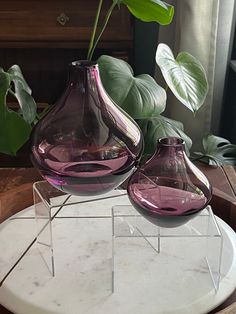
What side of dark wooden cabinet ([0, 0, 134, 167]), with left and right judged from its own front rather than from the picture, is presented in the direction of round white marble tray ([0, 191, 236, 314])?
front

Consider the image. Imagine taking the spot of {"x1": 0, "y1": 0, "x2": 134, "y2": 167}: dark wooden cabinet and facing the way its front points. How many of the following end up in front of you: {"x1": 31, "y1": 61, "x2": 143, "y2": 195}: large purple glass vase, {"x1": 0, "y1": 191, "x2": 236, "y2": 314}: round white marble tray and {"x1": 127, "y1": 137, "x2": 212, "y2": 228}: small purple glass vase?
3

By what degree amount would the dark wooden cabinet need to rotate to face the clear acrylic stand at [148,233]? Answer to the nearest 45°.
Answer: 0° — it already faces it

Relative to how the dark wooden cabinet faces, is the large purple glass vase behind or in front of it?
in front

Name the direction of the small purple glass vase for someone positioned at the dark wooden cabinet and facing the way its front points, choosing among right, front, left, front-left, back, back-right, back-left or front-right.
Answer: front

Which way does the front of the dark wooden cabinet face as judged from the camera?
facing the viewer
